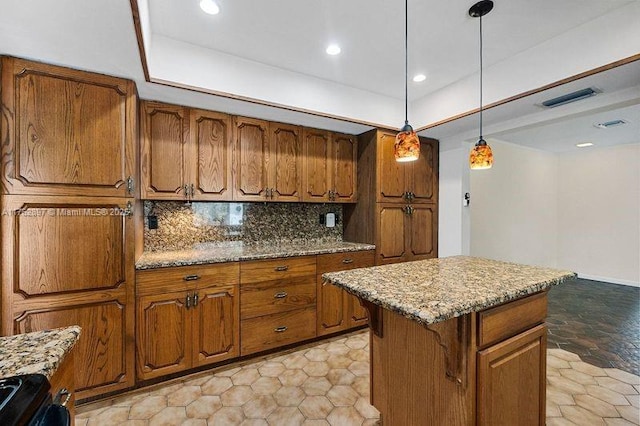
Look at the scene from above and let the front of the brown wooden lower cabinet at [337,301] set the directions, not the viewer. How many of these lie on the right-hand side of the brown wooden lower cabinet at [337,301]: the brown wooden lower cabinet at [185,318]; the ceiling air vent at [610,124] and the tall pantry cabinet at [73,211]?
2

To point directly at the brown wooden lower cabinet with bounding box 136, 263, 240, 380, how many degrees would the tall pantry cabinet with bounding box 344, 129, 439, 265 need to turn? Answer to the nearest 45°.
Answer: approximately 90° to its right

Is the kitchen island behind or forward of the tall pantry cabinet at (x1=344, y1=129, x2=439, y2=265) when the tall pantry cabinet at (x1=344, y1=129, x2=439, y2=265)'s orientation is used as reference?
forward

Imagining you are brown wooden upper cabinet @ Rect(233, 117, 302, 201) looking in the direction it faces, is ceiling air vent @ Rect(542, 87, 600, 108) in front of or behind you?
in front

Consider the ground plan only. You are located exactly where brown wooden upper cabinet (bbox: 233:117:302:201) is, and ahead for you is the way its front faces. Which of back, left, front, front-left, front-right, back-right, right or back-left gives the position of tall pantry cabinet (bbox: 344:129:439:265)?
front-left

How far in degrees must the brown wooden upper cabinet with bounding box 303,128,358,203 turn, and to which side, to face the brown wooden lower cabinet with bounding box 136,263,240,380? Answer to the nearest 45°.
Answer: approximately 90° to its right

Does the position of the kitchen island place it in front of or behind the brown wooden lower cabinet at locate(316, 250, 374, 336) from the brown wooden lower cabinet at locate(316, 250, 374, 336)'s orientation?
in front

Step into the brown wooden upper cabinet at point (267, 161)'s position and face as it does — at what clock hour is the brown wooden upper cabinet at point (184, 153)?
the brown wooden upper cabinet at point (184, 153) is roughly at 4 o'clock from the brown wooden upper cabinet at point (267, 161).

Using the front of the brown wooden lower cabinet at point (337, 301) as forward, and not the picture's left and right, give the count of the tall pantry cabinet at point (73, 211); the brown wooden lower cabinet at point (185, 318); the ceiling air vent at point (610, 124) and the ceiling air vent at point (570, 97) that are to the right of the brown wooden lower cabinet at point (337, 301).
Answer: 2
